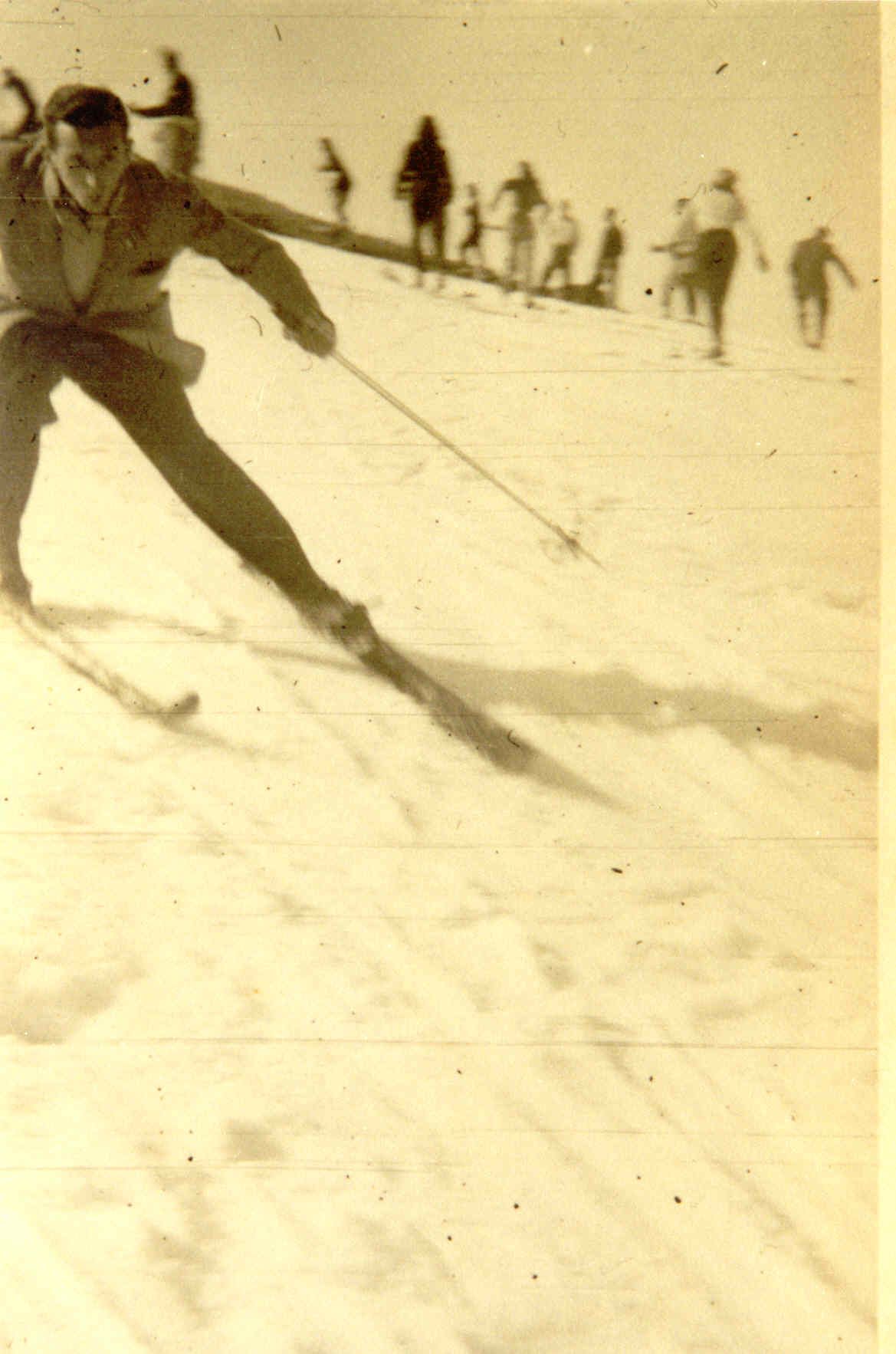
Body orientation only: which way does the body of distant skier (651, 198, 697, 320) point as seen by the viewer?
to the viewer's left

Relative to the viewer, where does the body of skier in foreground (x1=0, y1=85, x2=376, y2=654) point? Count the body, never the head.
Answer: toward the camera

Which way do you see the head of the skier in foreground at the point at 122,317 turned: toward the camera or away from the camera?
toward the camera

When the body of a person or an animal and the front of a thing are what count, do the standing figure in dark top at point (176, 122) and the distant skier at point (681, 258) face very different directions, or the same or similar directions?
same or similar directions

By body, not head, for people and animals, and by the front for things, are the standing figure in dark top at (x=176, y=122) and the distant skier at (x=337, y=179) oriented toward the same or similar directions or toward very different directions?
same or similar directions

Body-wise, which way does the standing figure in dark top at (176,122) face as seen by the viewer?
to the viewer's left

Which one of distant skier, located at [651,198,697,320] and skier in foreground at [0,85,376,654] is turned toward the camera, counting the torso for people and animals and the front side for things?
the skier in foreground

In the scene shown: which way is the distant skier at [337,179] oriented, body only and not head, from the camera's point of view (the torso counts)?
to the viewer's left

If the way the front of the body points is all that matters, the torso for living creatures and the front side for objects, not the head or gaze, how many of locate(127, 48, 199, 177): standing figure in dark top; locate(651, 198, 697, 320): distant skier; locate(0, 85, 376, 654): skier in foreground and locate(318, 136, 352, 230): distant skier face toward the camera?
1

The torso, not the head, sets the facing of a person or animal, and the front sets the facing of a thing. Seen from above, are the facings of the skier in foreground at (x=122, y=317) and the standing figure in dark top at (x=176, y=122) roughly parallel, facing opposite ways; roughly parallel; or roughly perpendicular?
roughly perpendicular
